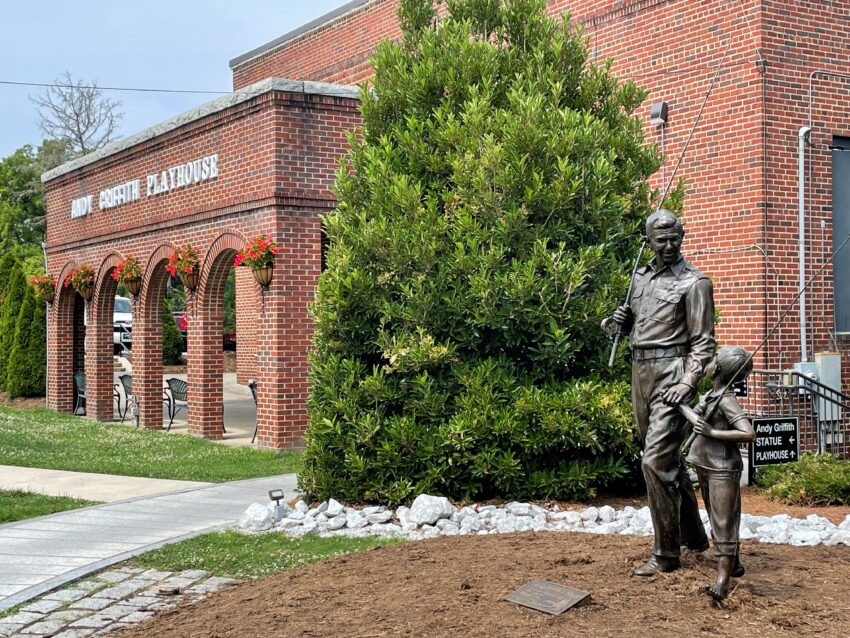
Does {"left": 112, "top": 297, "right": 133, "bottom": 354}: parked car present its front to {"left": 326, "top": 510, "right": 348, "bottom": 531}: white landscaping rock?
yes

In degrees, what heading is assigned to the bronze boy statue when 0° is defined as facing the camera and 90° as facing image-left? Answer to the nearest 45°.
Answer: approximately 45°

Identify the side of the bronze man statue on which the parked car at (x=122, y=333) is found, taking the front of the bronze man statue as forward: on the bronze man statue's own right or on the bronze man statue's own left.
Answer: on the bronze man statue's own right

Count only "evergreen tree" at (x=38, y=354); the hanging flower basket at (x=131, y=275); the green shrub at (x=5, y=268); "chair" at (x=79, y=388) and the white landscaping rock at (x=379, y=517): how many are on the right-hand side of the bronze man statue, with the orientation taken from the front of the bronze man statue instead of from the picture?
5

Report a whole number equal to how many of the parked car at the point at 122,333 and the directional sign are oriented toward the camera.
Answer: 2

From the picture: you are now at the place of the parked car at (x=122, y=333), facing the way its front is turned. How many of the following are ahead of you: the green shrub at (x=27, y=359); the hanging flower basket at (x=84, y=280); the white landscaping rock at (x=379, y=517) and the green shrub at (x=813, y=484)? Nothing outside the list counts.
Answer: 4

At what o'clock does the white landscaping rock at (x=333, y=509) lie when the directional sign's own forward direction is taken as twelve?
The white landscaping rock is roughly at 2 o'clock from the directional sign.

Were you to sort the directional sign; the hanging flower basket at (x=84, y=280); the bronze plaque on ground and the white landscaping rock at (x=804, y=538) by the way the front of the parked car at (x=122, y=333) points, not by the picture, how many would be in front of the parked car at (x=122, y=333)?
4

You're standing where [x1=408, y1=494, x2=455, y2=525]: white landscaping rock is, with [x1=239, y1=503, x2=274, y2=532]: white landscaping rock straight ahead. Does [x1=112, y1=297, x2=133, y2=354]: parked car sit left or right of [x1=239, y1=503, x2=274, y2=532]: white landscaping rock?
right
